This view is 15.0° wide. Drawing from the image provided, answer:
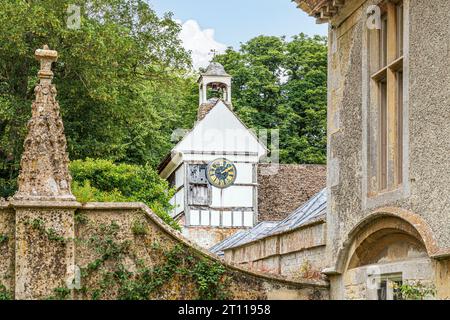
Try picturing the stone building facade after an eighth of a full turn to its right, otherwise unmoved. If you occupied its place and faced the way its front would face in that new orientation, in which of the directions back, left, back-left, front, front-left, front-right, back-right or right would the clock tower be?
right

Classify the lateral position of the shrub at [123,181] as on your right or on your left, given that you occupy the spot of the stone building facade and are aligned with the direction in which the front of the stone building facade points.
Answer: on your right

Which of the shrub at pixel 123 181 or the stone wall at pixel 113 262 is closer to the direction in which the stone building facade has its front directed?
the stone wall

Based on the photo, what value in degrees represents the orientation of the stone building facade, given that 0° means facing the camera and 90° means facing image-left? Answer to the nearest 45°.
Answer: approximately 45°

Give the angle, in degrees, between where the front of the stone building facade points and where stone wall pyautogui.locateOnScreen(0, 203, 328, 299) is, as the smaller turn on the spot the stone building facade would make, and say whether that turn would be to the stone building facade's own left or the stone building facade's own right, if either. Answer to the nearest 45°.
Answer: approximately 45° to the stone building facade's own right

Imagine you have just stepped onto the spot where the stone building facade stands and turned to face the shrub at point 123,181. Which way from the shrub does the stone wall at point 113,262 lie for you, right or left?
left
